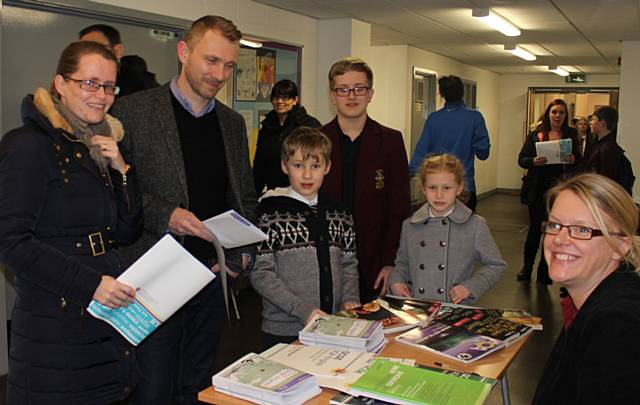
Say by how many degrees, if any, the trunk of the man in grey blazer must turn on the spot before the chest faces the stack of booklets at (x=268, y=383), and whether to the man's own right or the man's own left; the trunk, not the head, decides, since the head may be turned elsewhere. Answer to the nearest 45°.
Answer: approximately 45° to the man's own right

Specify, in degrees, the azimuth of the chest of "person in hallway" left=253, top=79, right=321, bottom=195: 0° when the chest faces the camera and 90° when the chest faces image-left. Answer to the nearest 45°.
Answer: approximately 0°

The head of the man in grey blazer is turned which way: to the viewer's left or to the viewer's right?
to the viewer's right

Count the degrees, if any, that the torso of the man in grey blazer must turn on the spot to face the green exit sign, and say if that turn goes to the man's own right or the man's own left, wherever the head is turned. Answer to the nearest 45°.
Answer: approximately 90° to the man's own left

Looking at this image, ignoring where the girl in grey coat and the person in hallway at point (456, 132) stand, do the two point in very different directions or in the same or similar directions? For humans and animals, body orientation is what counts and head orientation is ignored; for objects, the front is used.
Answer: very different directions

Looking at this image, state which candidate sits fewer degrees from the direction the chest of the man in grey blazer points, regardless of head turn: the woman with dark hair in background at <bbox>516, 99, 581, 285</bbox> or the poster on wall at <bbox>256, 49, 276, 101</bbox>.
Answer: the woman with dark hair in background

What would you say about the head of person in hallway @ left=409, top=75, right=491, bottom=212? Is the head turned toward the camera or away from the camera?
away from the camera

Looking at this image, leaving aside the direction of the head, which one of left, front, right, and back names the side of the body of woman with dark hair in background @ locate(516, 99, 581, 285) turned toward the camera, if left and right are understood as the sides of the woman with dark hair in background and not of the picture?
front

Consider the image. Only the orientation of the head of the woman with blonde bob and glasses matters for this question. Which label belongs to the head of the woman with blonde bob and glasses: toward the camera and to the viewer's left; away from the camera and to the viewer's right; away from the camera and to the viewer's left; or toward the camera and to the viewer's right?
toward the camera and to the viewer's left

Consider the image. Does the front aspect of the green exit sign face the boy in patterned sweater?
yes
